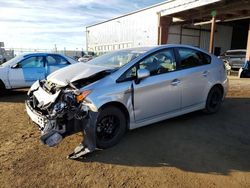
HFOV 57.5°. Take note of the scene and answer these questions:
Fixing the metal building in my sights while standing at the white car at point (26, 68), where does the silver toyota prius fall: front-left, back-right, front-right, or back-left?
back-right

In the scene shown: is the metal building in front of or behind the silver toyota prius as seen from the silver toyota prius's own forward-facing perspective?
behind

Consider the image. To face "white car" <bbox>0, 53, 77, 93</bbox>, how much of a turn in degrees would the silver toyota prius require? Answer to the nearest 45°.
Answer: approximately 90° to its right

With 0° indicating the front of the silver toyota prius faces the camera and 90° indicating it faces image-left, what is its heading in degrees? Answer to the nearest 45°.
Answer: approximately 45°

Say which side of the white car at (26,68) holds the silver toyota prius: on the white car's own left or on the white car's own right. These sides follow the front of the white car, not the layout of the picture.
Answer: on the white car's own left

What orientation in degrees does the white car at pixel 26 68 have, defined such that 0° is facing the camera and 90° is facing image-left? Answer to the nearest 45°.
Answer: approximately 90°

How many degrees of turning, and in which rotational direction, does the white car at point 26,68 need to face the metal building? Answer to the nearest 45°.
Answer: approximately 135° to its right
